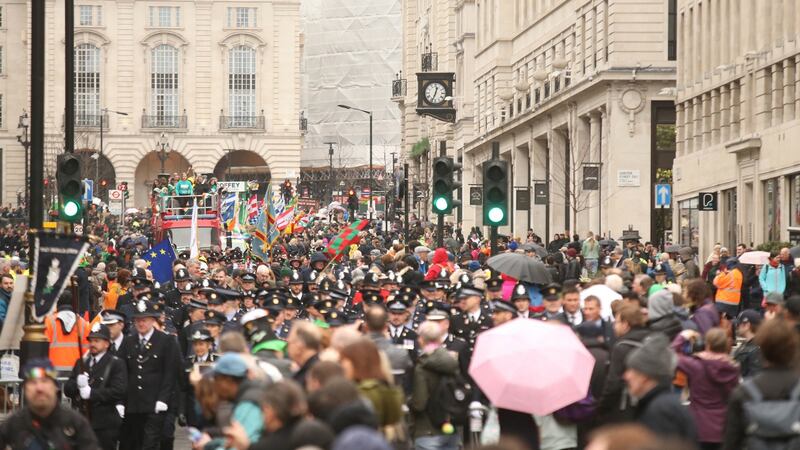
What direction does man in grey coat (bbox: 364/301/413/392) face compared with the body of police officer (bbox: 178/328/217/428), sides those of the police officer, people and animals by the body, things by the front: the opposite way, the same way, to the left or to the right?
the opposite way

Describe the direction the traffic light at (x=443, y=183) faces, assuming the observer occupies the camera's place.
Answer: facing the viewer

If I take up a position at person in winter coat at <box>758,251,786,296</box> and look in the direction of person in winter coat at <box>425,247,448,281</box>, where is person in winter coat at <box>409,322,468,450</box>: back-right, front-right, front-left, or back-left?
front-left

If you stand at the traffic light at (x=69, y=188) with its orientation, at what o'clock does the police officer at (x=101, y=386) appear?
The police officer is roughly at 12 o'clock from the traffic light.

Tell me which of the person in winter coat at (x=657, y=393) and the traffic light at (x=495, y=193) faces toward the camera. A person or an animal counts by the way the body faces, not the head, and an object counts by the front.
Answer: the traffic light

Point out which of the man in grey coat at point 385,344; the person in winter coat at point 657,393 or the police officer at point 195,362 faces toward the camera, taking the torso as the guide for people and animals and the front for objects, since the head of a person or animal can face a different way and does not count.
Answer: the police officer

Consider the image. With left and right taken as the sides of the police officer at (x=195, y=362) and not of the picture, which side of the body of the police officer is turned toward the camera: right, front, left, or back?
front
